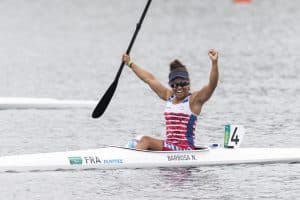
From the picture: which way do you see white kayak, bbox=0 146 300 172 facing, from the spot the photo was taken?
facing to the left of the viewer

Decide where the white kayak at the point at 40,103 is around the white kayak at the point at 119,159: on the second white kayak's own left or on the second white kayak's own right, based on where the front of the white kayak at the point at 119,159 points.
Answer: on the second white kayak's own right
